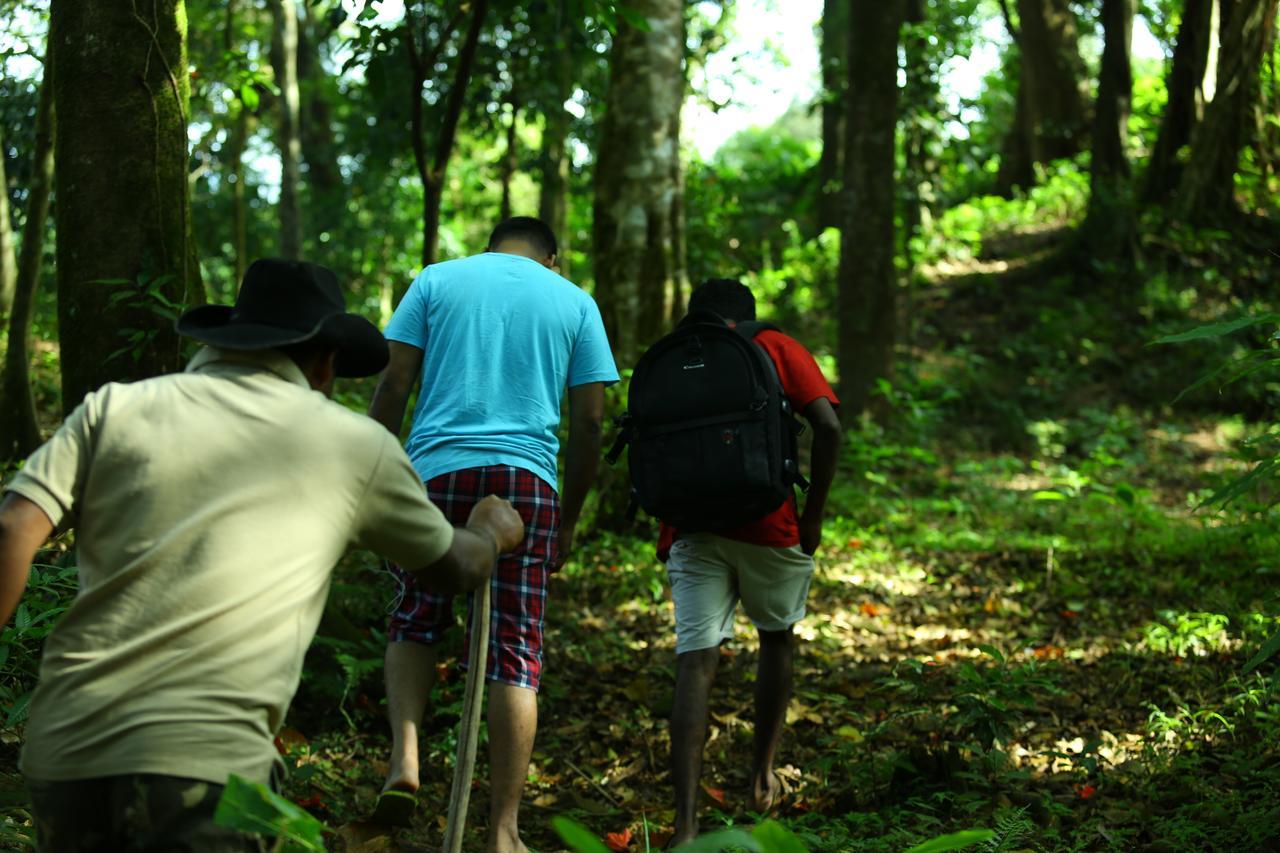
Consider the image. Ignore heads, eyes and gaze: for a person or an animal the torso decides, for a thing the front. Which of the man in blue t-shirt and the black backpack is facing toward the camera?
the black backpack

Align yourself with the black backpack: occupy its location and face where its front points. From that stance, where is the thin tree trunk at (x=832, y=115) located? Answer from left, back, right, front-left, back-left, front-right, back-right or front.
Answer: back

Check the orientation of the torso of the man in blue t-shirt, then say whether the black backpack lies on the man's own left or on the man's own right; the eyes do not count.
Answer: on the man's own right

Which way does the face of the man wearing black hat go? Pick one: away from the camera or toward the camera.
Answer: away from the camera

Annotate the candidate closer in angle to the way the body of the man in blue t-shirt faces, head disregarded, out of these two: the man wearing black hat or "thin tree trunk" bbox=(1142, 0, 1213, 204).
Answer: the thin tree trunk

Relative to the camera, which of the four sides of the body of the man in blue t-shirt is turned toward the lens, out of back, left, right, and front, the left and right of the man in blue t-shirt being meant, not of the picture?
back

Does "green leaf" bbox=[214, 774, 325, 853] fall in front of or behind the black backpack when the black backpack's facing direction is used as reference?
in front

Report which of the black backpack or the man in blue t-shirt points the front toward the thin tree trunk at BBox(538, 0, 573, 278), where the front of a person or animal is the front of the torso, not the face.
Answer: the man in blue t-shirt

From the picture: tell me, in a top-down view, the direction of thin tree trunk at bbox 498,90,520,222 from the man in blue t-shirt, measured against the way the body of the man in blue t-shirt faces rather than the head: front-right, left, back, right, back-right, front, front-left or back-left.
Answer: front

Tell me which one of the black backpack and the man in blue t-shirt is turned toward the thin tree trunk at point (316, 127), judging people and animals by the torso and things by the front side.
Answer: the man in blue t-shirt

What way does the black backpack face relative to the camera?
toward the camera

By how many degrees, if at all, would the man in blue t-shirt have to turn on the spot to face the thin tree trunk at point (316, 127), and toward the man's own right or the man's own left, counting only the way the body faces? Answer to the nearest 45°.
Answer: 0° — they already face it

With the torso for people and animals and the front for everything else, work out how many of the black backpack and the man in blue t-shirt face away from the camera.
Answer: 1

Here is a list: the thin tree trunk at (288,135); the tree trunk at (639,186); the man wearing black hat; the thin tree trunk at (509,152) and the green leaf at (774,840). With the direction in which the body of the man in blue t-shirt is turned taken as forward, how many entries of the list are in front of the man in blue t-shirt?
3

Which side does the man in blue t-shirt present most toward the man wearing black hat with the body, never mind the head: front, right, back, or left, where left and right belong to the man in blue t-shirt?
back

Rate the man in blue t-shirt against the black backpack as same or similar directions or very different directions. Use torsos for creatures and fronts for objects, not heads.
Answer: very different directions
